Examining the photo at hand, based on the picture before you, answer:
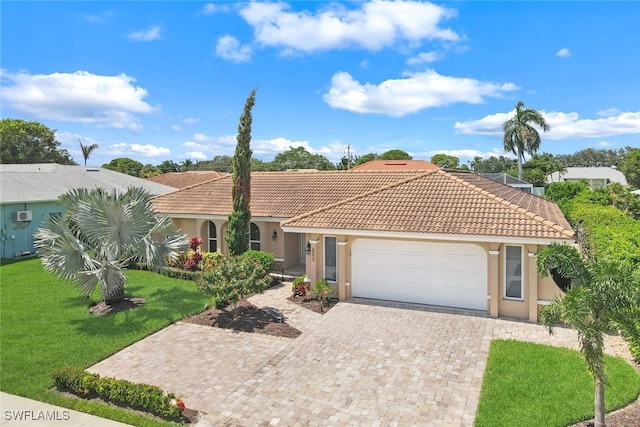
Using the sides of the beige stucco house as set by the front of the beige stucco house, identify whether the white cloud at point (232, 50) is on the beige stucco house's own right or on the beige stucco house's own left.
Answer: on the beige stucco house's own right

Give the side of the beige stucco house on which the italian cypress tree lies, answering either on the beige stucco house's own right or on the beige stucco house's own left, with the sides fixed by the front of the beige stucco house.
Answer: on the beige stucco house's own right

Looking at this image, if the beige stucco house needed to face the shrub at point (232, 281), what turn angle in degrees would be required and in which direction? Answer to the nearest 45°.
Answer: approximately 90° to its right

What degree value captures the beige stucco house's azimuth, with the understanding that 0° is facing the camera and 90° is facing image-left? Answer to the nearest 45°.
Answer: approximately 0°

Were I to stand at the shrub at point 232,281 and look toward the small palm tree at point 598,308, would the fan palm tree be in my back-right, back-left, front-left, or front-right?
back-right

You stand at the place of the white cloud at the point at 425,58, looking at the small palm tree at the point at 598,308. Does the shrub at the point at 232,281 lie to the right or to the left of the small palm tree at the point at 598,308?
right

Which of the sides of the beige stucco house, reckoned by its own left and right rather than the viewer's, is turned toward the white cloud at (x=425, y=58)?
back
